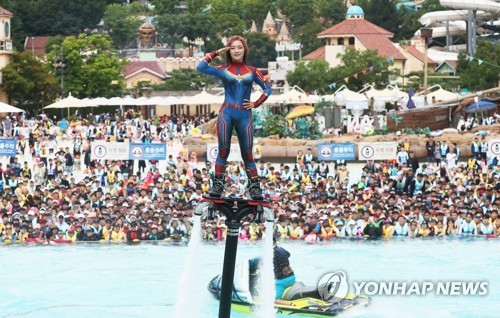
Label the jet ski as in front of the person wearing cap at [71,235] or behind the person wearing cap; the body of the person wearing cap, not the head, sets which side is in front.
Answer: in front

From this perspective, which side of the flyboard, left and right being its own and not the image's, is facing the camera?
front

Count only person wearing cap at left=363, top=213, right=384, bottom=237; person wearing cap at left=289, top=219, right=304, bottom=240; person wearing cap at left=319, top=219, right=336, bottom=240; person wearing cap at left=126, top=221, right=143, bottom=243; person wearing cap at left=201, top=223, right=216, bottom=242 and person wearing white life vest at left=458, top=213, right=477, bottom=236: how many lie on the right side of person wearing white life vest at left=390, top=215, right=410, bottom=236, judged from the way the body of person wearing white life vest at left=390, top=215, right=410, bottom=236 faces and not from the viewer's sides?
5

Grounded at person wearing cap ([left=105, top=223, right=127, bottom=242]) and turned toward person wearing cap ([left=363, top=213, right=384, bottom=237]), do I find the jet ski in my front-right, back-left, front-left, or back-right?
front-right

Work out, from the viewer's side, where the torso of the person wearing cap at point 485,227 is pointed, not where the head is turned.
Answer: toward the camera

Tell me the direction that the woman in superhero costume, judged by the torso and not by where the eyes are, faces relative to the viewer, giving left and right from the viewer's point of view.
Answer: facing the viewer

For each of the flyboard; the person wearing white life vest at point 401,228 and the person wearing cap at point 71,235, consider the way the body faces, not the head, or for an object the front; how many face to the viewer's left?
0

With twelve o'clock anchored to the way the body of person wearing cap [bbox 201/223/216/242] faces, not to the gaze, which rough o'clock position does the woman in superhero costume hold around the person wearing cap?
The woman in superhero costume is roughly at 12 o'clock from the person wearing cap.

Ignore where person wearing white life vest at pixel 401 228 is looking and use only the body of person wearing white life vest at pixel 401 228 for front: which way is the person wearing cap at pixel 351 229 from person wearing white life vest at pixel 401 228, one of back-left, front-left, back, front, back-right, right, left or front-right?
right

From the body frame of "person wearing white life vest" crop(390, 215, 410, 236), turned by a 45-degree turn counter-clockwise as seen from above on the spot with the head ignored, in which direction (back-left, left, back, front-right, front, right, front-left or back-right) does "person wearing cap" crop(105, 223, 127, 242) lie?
back-right

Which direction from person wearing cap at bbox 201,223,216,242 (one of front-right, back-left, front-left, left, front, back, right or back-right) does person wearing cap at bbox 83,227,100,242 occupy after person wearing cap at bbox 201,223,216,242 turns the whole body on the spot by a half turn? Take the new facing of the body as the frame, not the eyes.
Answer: left

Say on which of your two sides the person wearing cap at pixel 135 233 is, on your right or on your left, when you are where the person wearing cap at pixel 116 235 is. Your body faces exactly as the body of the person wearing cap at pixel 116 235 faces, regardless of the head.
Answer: on your left
